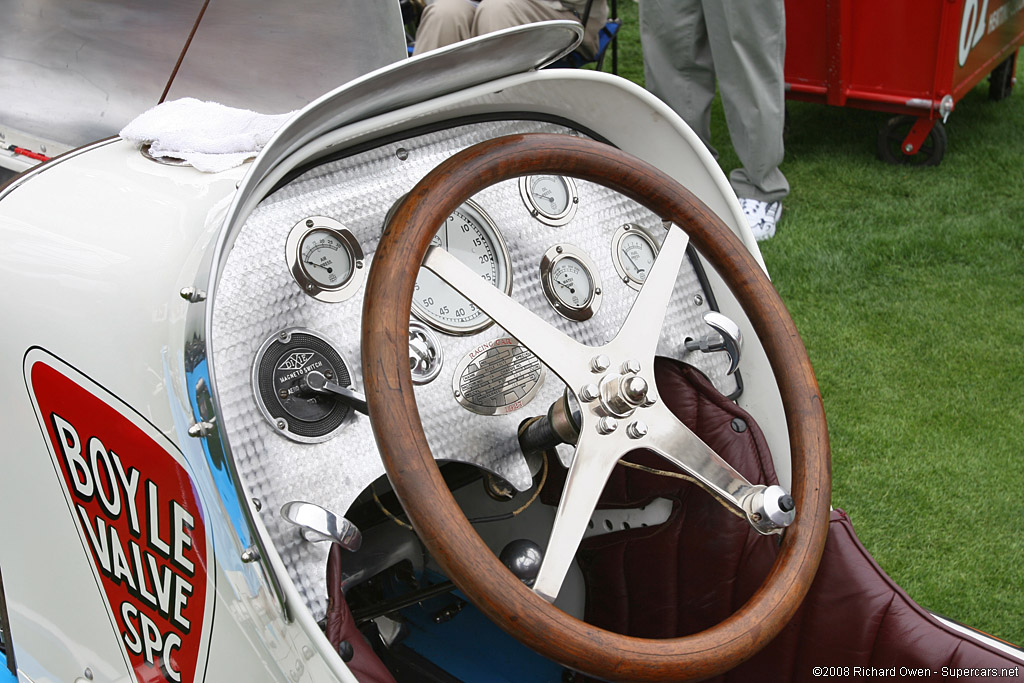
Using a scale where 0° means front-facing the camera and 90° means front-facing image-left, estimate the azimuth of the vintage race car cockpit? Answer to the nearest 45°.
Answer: approximately 135°

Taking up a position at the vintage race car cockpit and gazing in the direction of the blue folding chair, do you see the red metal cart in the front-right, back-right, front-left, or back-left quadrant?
front-right

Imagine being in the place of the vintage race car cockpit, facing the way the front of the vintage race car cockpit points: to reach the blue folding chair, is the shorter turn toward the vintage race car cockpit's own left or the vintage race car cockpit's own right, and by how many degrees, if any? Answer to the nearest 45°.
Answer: approximately 45° to the vintage race car cockpit's own right

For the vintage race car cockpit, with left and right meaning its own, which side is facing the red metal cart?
right
